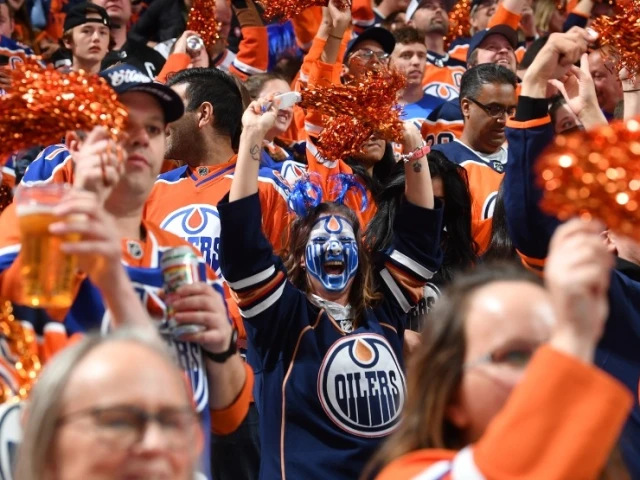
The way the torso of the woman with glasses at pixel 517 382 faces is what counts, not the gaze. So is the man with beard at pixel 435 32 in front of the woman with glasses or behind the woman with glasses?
behind

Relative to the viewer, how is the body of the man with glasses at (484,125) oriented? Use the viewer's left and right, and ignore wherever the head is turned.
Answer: facing the viewer and to the right of the viewer

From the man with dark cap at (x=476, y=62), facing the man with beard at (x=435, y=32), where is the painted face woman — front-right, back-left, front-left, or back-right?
back-left

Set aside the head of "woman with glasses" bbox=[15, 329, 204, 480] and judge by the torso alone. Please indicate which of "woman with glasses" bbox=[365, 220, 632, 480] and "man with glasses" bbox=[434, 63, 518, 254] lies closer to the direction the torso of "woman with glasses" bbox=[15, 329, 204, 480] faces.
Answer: the woman with glasses

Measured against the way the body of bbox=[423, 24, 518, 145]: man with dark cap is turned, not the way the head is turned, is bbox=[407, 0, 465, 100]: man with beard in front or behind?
behind

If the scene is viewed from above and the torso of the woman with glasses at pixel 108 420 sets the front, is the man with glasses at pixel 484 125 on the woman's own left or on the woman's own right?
on the woman's own left

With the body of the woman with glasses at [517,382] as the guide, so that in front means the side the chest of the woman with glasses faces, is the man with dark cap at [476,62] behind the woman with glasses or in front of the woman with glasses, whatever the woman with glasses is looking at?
behind

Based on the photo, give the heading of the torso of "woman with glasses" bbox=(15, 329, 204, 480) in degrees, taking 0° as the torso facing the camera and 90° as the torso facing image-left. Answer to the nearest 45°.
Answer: approximately 315°

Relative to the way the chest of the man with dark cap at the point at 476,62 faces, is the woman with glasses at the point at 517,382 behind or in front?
in front

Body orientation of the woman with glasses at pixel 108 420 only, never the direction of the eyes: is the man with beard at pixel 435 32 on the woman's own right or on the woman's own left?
on the woman's own left
